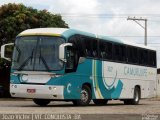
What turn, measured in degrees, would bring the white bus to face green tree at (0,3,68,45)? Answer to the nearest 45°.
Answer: approximately 135° to its right

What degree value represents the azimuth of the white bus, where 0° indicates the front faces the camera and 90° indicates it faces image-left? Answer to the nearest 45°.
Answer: approximately 45°
